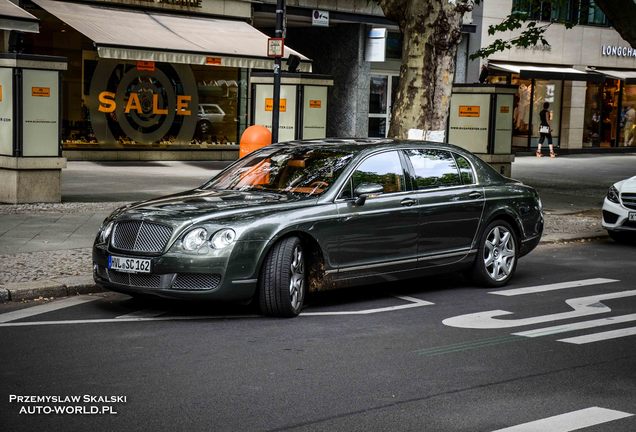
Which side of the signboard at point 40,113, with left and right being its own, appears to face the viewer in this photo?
front

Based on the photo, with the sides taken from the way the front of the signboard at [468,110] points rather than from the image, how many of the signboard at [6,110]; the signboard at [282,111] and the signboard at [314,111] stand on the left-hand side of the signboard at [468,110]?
0

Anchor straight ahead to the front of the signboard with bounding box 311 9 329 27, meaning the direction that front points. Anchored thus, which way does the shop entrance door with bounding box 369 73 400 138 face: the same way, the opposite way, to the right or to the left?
the same way

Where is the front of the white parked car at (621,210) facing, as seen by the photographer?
facing the viewer and to the left of the viewer

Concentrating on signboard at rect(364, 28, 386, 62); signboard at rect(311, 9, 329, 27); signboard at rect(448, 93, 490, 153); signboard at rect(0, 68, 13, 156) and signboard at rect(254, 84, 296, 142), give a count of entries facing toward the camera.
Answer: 5

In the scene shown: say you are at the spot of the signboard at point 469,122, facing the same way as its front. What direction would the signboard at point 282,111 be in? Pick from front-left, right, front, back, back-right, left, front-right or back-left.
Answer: front-right

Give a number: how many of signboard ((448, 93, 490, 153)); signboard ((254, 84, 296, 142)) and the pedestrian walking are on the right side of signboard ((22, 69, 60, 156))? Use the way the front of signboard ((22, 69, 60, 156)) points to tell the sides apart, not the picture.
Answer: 0

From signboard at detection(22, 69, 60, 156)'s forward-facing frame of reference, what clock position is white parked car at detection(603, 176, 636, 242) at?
The white parked car is roughly at 10 o'clock from the signboard.

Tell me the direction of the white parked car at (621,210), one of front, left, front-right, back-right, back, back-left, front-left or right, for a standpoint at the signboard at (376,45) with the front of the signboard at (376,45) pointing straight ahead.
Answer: front

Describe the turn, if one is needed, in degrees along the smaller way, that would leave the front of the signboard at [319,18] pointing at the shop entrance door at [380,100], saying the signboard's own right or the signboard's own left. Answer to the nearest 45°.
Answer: approximately 135° to the signboard's own left

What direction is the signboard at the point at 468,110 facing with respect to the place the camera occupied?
facing the viewer

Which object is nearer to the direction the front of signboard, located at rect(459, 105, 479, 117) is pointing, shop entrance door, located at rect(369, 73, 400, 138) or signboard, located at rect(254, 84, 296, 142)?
the signboard

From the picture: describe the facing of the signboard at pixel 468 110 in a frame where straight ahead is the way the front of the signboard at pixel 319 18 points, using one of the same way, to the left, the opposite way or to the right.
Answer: the same way

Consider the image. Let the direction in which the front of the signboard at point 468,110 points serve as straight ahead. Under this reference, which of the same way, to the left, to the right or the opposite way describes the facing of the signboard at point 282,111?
the same way

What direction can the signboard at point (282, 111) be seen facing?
toward the camera

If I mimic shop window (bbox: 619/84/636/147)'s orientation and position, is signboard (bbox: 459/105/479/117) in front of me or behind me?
in front
